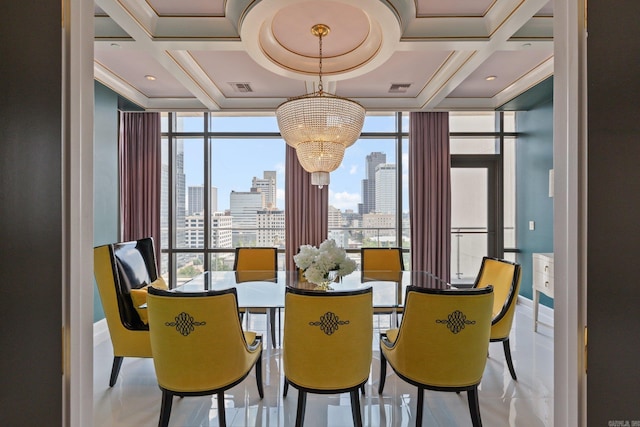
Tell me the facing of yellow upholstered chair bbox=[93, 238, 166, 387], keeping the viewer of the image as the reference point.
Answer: facing the viewer and to the right of the viewer

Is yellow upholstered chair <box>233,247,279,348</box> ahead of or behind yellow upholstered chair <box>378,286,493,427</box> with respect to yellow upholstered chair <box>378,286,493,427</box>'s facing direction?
ahead

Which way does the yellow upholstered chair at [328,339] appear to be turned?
away from the camera

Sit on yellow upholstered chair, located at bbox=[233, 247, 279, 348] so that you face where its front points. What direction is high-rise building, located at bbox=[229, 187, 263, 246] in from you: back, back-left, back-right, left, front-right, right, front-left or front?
back

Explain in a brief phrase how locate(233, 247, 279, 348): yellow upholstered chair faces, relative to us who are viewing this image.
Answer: facing the viewer

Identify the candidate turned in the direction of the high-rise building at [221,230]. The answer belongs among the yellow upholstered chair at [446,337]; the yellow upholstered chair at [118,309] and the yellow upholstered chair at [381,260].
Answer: the yellow upholstered chair at [446,337]

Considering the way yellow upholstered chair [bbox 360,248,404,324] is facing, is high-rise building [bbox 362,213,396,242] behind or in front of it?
behind

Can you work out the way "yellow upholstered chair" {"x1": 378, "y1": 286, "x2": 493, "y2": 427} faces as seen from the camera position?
facing away from the viewer and to the left of the viewer

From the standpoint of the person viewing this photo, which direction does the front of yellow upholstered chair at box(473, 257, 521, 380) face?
facing the viewer and to the left of the viewer

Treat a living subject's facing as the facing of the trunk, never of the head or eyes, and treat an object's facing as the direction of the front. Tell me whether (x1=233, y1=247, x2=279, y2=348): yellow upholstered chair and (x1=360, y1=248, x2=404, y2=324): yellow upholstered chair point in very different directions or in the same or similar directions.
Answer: same or similar directions

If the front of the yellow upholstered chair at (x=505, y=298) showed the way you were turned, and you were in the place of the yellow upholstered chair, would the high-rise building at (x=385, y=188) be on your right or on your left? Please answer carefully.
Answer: on your right

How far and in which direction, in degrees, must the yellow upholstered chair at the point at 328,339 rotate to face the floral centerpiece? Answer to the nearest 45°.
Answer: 0° — it already faces it

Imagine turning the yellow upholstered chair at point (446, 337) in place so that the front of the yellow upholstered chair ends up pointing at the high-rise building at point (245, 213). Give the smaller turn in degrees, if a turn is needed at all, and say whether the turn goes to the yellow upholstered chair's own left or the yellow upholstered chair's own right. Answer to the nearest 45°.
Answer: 0° — it already faces it
